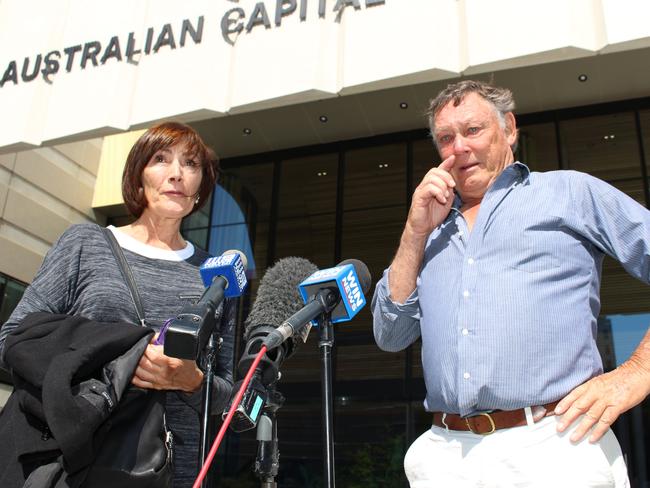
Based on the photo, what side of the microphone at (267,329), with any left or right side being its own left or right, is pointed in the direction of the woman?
left

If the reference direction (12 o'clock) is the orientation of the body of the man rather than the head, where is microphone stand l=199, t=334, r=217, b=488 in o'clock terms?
The microphone stand is roughly at 1 o'clock from the man.

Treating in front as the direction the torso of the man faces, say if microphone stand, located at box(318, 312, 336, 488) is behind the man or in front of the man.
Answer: in front

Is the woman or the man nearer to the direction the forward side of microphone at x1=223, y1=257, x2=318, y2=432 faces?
the man

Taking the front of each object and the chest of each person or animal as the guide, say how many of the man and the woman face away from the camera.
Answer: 0

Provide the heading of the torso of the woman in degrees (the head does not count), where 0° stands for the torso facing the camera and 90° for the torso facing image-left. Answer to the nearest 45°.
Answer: approximately 315°

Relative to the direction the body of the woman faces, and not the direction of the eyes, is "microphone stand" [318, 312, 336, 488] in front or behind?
in front

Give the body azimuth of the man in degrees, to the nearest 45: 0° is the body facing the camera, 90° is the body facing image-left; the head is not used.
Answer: approximately 45°

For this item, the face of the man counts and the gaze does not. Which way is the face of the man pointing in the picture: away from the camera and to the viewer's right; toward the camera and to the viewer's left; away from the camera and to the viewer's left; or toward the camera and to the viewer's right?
toward the camera and to the viewer's left

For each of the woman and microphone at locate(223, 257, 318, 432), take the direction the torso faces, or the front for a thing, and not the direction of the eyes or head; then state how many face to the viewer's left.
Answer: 0

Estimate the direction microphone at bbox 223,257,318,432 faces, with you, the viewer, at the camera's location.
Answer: facing away from the viewer and to the right of the viewer

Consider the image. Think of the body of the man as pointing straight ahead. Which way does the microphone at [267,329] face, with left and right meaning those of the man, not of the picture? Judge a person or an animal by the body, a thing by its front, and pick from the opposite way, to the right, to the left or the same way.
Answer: the opposite way

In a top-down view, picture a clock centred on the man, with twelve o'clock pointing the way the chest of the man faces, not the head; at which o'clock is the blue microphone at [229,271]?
The blue microphone is roughly at 1 o'clock from the man.
